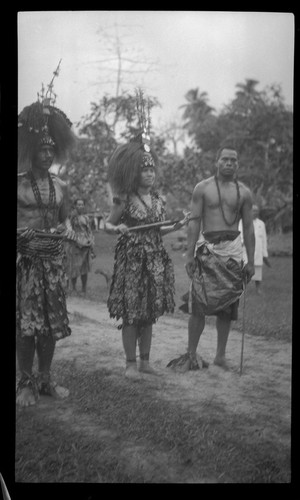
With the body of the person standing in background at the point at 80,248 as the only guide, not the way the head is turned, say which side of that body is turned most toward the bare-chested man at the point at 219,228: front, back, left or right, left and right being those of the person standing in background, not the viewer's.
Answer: front

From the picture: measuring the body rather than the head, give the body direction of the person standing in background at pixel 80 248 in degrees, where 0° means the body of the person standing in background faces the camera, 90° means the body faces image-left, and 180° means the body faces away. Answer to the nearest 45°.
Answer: approximately 0°

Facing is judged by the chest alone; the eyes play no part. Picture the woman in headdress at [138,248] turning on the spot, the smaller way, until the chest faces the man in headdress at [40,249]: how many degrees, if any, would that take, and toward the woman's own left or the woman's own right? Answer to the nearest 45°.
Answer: approximately 135° to the woman's own right
